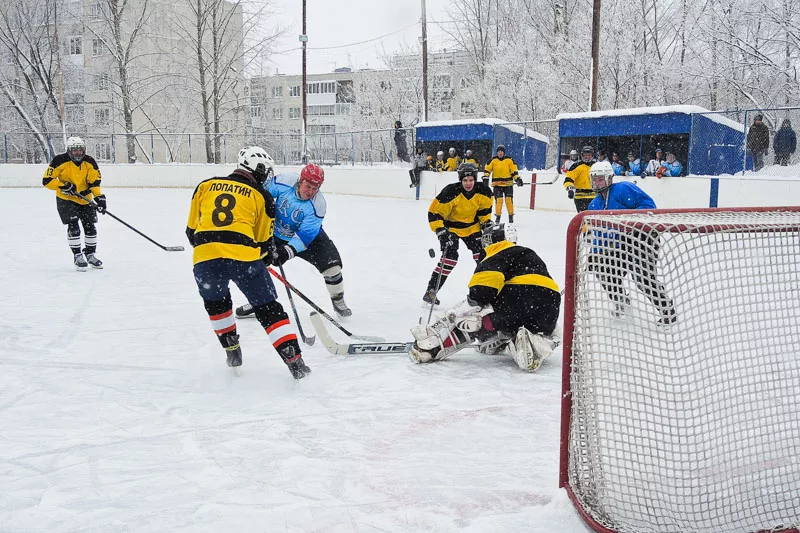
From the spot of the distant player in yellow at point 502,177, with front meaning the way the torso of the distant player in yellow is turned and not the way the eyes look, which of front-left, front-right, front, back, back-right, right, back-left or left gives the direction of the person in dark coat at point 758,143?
left

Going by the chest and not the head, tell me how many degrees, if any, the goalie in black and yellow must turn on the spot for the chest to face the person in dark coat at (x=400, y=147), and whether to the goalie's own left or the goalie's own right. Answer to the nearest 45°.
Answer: approximately 45° to the goalie's own right

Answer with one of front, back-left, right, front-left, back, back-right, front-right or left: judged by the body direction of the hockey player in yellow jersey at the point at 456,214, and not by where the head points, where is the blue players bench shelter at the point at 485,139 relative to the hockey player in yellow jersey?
back

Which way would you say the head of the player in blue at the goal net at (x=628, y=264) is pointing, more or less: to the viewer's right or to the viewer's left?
to the viewer's left

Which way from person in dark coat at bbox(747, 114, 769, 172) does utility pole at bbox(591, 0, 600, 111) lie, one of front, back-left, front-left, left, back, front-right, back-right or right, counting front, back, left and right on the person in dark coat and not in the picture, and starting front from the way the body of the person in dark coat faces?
back-right

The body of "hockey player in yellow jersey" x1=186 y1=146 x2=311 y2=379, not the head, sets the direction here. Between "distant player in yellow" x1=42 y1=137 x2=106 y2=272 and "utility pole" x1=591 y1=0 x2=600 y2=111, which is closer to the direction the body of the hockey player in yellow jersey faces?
the utility pole

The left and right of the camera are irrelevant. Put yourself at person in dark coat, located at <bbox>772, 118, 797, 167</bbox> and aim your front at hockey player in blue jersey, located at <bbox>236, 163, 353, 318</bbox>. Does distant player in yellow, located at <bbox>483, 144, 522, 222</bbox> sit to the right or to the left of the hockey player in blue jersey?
right

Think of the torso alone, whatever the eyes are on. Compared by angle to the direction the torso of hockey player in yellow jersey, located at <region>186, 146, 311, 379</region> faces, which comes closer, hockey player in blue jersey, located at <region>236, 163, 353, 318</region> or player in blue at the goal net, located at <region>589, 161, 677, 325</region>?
the hockey player in blue jersey

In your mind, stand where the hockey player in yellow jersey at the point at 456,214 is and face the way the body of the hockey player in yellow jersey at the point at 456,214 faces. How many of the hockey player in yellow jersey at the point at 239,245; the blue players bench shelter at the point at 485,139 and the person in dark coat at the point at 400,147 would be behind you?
2

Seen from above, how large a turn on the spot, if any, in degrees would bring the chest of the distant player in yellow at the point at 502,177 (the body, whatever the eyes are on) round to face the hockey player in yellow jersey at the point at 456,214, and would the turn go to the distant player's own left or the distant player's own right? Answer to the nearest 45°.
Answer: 0° — they already face them

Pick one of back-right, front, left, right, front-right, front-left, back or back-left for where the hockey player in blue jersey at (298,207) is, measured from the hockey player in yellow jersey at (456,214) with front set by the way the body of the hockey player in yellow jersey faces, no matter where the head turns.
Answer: front-right
